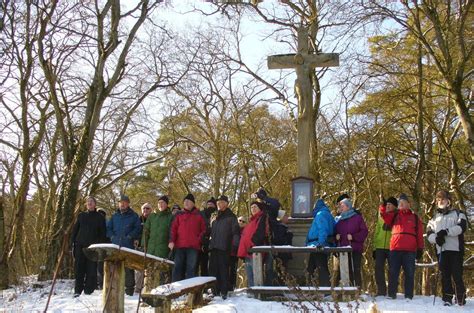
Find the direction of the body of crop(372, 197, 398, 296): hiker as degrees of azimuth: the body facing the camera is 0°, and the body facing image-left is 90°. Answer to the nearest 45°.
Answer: approximately 45°

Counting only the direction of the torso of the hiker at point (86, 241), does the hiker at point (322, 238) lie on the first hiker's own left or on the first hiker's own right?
on the first hiker's own left

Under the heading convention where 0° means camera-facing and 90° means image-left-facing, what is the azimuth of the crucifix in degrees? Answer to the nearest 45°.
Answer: approximately 0°

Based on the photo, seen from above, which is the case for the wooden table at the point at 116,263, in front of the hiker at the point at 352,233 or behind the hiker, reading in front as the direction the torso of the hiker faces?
in front

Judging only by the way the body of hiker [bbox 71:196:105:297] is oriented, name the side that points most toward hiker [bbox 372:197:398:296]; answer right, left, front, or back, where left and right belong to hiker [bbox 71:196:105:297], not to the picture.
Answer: left

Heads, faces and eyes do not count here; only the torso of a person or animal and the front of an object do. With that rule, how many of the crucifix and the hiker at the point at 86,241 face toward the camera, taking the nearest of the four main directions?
2

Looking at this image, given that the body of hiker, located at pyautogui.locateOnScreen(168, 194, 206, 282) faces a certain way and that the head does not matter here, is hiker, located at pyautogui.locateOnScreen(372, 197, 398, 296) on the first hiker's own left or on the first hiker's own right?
on the first hiker's own left
